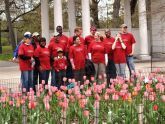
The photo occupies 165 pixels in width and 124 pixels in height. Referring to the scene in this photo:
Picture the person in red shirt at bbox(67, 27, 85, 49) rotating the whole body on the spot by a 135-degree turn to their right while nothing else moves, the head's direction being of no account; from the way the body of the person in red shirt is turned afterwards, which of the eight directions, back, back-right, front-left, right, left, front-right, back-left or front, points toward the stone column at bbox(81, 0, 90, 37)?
front-right

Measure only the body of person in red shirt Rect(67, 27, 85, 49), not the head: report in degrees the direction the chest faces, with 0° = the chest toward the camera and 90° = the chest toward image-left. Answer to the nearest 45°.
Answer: approximately 0°

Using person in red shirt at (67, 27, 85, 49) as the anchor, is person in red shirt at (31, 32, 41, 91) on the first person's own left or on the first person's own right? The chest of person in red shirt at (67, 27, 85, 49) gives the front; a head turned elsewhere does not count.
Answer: on the first person's own right

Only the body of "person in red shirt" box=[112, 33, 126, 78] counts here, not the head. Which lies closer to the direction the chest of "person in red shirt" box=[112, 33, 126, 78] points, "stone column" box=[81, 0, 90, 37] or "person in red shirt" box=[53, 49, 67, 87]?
the person in red shirt

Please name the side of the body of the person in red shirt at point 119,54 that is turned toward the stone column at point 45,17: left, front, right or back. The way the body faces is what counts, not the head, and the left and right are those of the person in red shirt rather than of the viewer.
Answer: back

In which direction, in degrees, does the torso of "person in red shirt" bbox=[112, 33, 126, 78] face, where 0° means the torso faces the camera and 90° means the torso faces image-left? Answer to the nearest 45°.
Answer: approximately 0°

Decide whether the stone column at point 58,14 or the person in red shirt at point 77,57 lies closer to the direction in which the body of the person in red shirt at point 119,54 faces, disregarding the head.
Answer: the person in red shirt

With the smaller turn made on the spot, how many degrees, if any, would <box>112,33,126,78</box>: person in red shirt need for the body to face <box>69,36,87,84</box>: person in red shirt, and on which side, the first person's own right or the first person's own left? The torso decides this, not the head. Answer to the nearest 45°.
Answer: approximately 45° to the first person's own right

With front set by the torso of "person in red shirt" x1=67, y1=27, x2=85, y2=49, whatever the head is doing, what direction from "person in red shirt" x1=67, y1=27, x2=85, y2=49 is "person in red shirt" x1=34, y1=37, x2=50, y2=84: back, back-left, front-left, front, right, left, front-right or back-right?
right

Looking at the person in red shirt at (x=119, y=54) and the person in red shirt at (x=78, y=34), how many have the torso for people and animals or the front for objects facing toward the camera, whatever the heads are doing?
2
